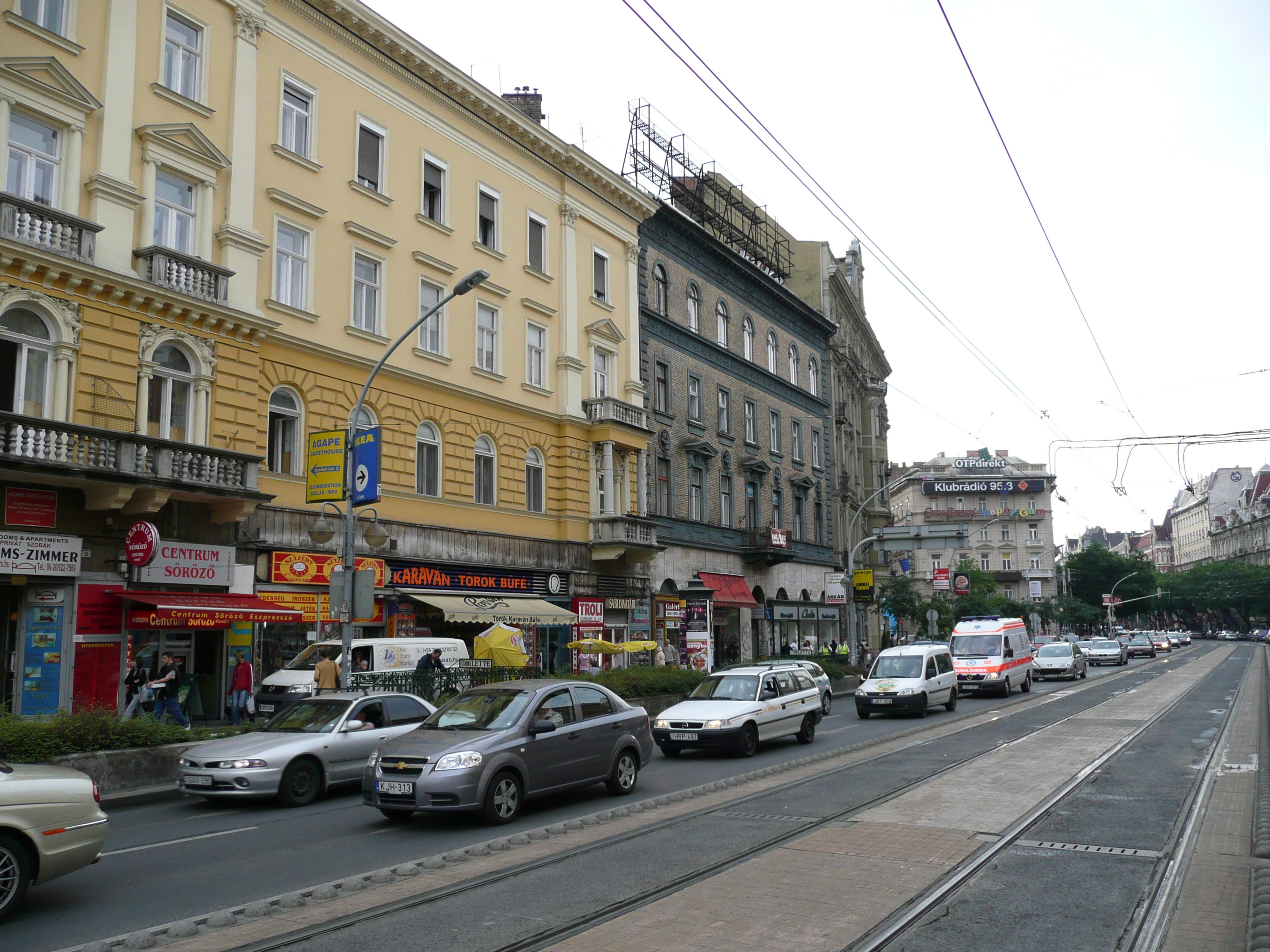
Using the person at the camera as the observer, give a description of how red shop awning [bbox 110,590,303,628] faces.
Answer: facing the viewer and to the right of the viewer

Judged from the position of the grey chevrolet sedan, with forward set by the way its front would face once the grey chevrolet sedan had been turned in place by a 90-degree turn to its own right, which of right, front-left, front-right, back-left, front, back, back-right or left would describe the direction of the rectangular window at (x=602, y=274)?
front-right

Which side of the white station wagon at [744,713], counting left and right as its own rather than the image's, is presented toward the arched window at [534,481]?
right

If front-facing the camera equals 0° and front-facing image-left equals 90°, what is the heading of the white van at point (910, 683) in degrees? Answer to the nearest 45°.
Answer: approximately 45°

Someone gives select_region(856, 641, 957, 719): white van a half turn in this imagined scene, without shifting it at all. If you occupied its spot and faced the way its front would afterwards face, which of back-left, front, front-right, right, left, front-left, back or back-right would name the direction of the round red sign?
back

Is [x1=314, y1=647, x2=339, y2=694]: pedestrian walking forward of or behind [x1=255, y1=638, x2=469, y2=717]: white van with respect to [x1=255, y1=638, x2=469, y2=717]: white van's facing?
forward

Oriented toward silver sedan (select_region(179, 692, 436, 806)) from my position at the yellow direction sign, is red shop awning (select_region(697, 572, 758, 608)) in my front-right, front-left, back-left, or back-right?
back-left

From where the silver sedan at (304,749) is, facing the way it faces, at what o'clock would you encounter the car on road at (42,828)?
The car on road is roughly at 11 o'clock from the silver sedan.

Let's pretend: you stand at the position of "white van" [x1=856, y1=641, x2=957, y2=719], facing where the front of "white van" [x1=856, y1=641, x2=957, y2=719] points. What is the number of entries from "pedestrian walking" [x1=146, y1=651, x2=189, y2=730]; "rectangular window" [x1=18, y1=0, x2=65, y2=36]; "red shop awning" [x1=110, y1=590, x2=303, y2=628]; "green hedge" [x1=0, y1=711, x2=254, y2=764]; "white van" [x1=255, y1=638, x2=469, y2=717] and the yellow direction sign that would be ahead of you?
6

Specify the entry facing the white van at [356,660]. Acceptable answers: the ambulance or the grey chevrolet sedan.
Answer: the ambulance

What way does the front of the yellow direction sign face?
toward the camera

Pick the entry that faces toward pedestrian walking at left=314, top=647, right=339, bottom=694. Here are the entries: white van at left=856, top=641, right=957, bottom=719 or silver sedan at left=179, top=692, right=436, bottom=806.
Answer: the white van

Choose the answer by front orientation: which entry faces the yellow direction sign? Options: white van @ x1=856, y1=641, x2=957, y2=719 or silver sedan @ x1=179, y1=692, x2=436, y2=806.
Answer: the white van

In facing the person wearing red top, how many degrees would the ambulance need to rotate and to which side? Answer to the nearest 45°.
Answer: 0° — it already faces them

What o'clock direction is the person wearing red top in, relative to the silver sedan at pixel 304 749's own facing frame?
The person wearing red top is roughly at 4 o'clock from the silver sedan.
